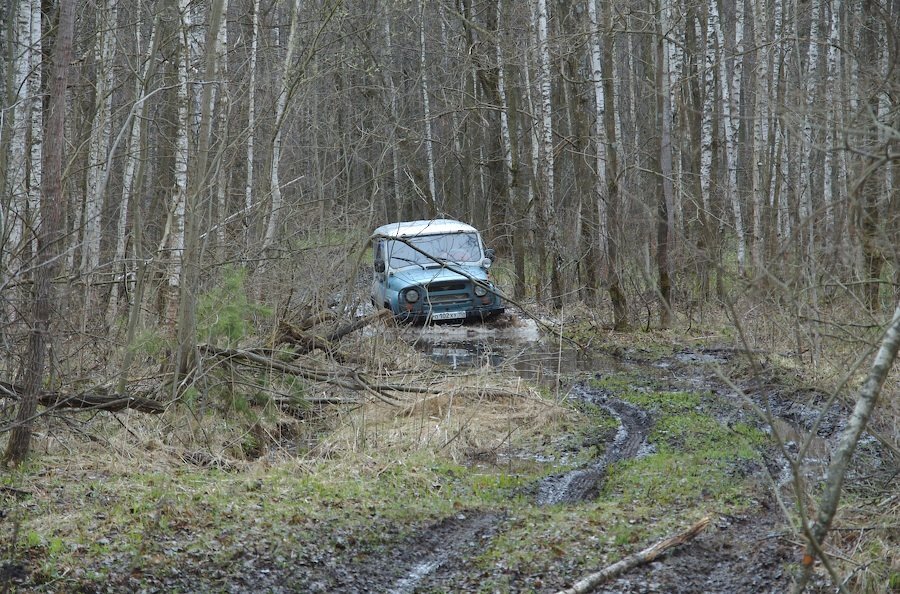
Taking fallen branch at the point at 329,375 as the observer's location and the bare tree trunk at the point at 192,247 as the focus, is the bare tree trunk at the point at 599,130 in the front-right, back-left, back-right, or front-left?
back-right

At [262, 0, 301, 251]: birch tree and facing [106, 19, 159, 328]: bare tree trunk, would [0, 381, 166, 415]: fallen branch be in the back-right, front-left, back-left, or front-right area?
front-left

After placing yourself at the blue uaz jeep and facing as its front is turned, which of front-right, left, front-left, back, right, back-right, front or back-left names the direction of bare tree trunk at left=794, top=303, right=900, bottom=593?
front

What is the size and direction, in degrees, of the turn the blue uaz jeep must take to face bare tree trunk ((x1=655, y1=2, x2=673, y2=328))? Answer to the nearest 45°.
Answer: approximately 45° to its left

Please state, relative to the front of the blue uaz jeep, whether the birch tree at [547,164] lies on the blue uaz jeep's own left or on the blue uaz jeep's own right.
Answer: on the blue uaz jeep's own left

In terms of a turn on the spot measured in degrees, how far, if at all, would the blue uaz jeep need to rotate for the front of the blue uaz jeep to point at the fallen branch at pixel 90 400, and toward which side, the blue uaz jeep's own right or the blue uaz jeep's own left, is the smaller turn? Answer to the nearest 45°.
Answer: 0° — it already faces it

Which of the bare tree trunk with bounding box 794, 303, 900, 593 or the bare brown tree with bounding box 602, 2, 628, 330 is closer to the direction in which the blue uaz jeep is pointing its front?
the bare tree trunk

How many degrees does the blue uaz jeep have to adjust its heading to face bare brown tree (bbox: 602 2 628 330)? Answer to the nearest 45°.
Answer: approximately 45° to its left

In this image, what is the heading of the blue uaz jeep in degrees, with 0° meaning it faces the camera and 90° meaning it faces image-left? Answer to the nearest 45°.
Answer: approximately 0°

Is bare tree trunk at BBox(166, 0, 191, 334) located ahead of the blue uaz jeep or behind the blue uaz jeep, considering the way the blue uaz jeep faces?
ahead
